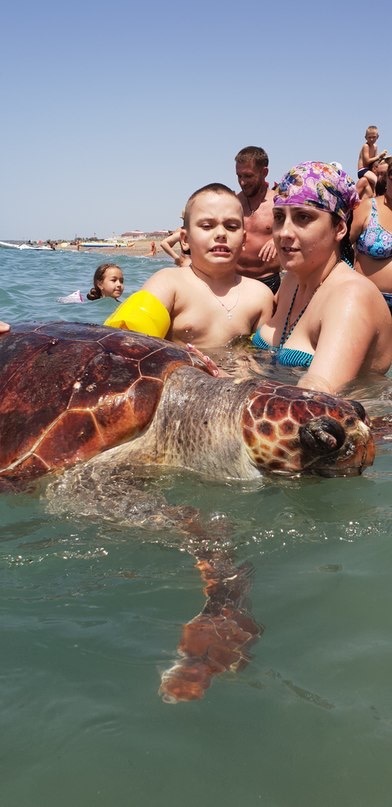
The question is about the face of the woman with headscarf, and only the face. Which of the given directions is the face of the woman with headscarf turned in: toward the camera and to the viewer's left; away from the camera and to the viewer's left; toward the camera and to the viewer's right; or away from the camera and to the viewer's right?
toward the camera and to the viewer's left

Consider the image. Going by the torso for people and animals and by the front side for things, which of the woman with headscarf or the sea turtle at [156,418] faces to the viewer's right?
the sea turtle

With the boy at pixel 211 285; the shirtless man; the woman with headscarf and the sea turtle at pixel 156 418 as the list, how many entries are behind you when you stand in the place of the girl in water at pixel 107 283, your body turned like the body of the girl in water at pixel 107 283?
0

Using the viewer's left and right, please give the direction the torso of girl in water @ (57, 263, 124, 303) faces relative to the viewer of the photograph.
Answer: facing the viewer and to the right of the viewer

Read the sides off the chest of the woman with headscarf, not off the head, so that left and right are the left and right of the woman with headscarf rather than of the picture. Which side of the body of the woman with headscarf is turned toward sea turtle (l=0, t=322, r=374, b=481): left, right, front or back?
front

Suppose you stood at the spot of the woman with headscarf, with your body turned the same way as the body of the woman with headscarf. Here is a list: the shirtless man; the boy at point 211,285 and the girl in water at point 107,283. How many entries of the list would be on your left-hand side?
0

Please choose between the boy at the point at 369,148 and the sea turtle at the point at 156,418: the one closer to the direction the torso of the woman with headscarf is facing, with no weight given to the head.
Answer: the sea turtle

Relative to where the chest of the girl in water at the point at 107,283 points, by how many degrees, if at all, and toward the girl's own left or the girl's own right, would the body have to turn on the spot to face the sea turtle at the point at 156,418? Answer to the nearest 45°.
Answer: approximately 45° to the girl's own right

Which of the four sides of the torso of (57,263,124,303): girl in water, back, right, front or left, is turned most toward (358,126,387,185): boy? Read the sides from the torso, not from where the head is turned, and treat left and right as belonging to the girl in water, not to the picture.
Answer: left

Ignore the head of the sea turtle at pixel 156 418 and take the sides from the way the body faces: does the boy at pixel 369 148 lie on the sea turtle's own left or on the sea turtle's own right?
on the sea turtle's own left

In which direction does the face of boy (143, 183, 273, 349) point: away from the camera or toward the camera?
toward the camera

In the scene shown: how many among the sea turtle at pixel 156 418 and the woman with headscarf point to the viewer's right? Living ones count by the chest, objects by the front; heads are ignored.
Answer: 1

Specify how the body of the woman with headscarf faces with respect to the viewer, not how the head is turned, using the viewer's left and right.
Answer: facing the viewer and to the left of the viewer

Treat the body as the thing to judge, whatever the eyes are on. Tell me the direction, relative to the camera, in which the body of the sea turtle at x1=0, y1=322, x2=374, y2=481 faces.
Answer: to the viewer's right
